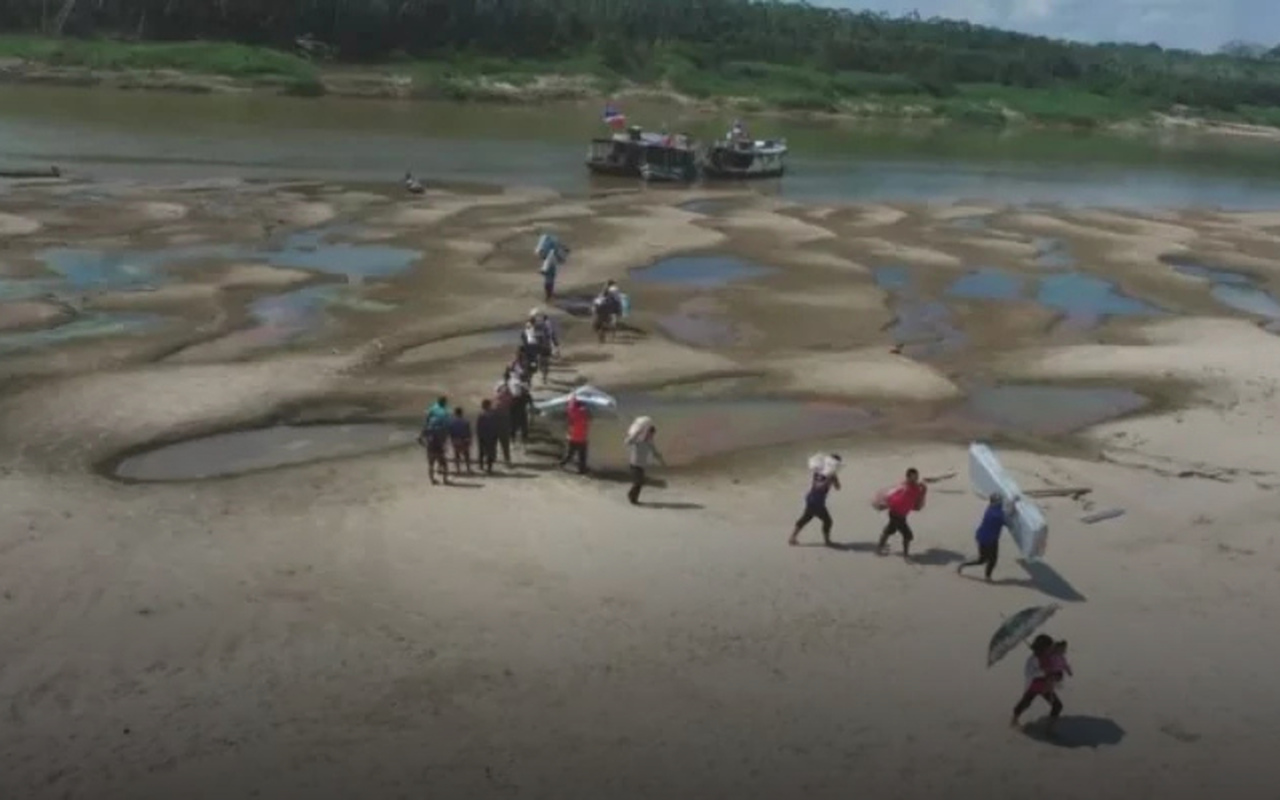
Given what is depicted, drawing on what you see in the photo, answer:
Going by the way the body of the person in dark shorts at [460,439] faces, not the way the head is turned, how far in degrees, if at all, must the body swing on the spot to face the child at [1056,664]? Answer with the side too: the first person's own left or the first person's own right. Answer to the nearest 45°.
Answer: approximately 135° to the first person's own right

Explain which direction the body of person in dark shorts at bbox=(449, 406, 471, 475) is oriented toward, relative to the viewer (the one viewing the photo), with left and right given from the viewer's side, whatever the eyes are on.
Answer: facing away from the viewer

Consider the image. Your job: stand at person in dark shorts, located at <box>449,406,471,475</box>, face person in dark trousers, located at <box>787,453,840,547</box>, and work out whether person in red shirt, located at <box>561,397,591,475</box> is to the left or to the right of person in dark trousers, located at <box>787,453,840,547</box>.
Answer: left

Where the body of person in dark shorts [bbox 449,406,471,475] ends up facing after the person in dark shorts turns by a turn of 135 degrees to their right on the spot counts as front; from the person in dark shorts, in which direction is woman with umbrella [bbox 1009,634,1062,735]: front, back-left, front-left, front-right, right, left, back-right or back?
front

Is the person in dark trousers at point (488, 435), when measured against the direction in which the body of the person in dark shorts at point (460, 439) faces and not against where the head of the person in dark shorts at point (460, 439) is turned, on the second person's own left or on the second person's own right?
on the second person's own right
